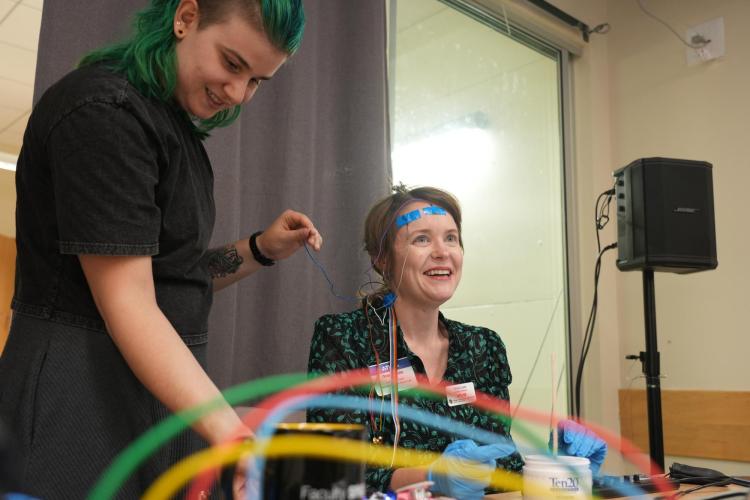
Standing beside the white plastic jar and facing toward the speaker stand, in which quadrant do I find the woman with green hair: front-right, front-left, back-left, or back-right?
back-left

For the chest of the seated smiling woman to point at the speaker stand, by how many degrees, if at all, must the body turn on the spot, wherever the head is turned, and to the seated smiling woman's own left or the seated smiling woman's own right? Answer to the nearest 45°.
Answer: approximately 90° to the seated smiling woman's own left

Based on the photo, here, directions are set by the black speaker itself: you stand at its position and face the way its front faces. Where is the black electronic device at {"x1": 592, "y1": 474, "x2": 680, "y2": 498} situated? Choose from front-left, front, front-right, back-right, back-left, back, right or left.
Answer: front-right

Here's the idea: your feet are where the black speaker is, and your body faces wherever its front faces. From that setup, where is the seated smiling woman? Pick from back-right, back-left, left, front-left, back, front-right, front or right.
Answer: right

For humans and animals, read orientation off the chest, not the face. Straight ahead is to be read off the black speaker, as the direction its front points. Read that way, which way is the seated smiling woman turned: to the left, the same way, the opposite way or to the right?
the same way

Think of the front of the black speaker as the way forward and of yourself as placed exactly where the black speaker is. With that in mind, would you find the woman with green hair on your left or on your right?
on your right

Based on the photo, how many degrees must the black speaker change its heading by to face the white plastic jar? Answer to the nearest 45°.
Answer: approximately 45° to its right

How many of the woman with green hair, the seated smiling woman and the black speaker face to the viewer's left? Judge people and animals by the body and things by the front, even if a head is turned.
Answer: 0

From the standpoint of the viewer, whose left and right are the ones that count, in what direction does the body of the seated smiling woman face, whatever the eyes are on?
facing the viewer and to the right of the viewer

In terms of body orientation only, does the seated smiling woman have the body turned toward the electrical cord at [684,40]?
no

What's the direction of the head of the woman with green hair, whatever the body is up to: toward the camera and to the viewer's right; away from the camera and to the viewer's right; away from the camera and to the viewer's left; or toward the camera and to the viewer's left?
toward the camera and to the viewer's right

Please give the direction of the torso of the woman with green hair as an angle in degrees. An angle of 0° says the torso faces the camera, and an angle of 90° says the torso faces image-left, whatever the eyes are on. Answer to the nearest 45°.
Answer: approximately 270°

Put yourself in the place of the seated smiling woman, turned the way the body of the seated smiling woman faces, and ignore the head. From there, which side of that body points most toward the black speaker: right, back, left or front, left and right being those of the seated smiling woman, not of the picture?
left
